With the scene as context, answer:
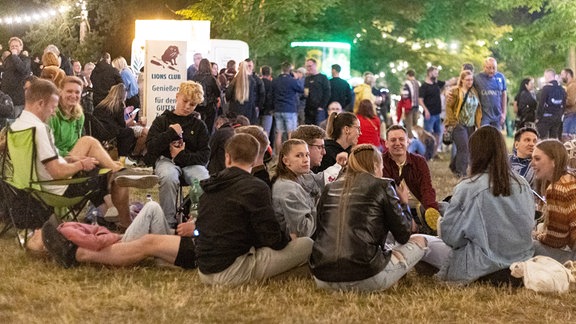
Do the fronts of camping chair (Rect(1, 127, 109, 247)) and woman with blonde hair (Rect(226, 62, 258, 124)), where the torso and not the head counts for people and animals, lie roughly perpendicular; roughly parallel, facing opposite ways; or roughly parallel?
roughly perpendicular

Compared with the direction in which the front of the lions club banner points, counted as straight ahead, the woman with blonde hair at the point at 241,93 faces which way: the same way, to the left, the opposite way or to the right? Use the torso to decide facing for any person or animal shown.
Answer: the opposite way

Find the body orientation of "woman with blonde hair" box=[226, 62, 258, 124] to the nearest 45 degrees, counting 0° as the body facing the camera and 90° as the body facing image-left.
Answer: approximately 180°

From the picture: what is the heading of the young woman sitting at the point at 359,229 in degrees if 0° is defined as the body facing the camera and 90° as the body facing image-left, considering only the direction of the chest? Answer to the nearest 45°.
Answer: approximately 225°

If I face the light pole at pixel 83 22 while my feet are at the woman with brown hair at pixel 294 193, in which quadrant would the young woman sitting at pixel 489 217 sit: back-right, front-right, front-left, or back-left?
back-right

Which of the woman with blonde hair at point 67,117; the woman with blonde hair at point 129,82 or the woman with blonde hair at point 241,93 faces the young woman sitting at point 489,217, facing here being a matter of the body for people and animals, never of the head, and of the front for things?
the woman with blonde hair at point 67,117

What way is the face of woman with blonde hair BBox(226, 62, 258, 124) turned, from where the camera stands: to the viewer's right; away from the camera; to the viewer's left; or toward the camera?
away from the camera
